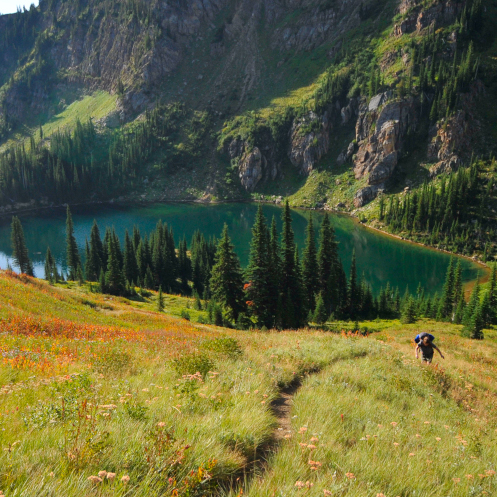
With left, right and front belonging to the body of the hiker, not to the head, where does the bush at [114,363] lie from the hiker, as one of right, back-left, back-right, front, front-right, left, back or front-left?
front-right

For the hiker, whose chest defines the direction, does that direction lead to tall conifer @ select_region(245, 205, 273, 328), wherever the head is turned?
no

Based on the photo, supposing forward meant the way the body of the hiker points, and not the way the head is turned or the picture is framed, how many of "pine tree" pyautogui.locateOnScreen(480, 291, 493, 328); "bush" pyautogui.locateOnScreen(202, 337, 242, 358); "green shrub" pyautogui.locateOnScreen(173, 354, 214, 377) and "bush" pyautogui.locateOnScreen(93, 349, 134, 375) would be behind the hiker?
1

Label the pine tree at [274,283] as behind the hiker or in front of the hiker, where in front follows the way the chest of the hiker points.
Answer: behind

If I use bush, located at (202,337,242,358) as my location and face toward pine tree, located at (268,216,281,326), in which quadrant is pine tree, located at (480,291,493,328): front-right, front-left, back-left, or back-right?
front-right

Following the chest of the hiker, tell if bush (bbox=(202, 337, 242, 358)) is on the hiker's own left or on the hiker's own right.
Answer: on the hiker's own right

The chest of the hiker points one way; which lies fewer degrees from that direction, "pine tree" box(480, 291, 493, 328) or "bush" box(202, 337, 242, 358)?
the bush

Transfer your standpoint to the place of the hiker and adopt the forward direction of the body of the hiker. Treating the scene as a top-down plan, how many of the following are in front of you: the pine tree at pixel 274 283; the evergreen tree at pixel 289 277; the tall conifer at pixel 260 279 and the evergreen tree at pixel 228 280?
0

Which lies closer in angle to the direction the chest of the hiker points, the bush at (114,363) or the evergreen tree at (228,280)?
the bush

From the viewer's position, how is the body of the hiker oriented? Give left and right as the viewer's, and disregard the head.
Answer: facing the viewer

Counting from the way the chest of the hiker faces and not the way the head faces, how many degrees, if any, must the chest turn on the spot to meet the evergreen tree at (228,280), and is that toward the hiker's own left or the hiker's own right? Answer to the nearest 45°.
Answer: approximately 135° to the hiker's own right

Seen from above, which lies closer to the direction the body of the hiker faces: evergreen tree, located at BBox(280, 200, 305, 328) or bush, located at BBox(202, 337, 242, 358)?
the bush

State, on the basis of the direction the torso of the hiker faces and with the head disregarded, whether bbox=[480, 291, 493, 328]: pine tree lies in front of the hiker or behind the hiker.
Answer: behind

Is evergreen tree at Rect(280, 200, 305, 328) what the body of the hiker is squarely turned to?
no

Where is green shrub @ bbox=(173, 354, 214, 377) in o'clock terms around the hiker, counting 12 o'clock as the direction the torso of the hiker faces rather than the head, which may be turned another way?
The green shrub is roughly at 1 o'clock from the hiker.

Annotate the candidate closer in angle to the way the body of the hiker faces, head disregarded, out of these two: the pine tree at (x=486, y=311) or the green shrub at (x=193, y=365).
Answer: the green shrub
